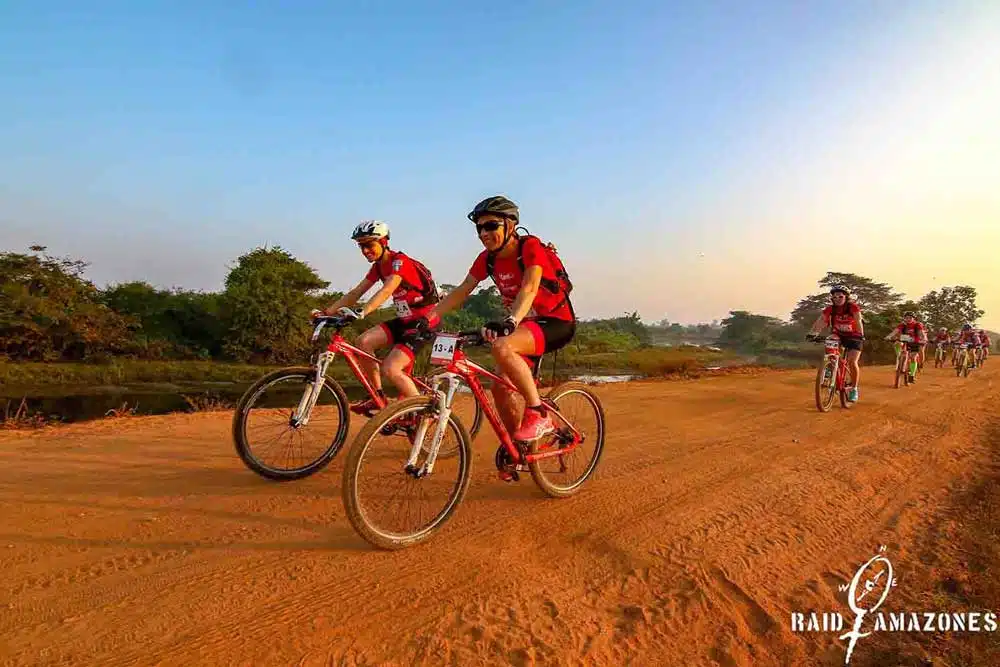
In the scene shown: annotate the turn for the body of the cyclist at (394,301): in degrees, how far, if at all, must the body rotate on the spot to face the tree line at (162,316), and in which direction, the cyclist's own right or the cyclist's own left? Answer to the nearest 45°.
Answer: approximately 90° to the cyclist's own right

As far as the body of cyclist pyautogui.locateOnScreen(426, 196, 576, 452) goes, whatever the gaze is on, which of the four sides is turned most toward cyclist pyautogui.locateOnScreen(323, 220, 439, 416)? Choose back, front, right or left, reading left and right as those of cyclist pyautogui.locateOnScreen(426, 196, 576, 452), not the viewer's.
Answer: right

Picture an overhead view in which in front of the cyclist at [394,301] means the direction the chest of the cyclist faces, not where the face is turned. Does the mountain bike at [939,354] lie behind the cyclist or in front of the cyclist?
behind

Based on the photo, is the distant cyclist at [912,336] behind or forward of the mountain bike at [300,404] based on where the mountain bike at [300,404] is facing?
behind

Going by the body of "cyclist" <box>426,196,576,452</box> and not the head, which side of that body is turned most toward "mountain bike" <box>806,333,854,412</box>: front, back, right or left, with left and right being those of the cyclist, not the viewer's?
back

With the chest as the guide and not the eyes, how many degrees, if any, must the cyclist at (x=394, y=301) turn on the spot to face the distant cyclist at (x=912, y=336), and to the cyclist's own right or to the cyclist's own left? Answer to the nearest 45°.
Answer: approximately 180°

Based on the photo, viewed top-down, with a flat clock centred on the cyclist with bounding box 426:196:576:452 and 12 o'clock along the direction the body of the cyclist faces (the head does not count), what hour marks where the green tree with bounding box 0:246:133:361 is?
The green tree is roughly at 3 o'clock from the cyclist.

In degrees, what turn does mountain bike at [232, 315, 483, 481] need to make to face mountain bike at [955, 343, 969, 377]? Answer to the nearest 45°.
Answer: approximately 135° to its left

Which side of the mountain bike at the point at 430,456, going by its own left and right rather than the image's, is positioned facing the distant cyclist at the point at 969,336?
back

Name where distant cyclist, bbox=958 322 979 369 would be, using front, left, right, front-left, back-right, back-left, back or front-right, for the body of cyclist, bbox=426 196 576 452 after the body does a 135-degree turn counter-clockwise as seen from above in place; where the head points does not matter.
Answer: front-left

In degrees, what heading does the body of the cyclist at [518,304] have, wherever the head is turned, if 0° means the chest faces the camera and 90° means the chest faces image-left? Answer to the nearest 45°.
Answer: approximately 45°

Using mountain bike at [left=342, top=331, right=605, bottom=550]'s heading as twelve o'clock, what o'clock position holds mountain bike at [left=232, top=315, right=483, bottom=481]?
mountain bike at [left=232, top=315, right=483, bottom=481] is roughly at 3 o'clock from mountain bike at [left=342, top=331, right=605, bottom=550].

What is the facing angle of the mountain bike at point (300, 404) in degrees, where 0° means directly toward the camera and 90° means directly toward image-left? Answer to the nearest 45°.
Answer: approximately 45°

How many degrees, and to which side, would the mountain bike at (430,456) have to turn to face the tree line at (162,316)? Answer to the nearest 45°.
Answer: approximately 90° to its right
